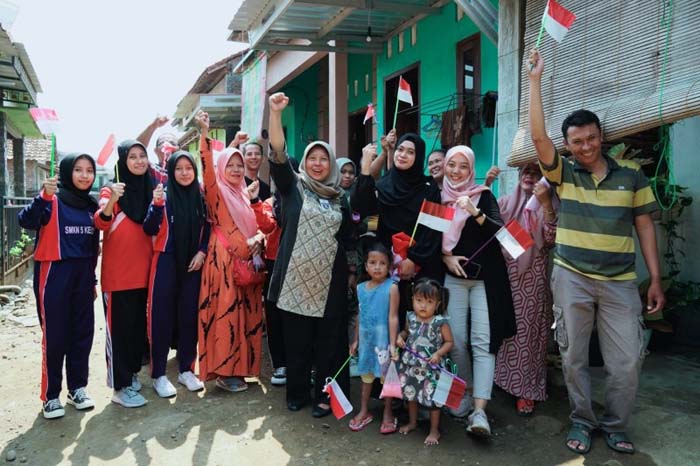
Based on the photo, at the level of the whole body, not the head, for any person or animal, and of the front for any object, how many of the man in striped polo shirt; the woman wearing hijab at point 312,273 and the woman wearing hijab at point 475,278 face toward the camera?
3

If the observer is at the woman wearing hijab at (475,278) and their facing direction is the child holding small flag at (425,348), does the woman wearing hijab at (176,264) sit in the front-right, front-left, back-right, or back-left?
front-right

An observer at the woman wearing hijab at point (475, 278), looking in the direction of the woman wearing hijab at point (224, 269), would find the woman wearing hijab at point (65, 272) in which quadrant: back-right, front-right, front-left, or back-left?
front-left

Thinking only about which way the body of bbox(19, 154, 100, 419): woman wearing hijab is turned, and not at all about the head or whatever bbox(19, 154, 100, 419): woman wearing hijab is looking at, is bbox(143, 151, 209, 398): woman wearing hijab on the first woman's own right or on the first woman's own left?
on the first woman's own left

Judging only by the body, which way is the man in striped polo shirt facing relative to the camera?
toward the camera

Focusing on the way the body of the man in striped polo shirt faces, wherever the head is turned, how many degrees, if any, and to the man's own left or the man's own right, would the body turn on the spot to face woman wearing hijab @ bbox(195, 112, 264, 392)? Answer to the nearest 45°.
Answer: approximately 90° to the man's own right

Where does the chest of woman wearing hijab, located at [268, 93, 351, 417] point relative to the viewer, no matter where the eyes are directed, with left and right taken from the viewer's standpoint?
facing the viewer

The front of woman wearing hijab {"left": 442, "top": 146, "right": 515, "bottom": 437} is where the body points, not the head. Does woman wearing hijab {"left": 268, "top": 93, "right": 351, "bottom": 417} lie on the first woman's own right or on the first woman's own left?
on the first woman's own right

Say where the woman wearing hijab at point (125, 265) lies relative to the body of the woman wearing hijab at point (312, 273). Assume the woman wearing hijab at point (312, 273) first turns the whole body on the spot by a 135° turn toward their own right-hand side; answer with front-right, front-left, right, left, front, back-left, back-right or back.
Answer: front-left

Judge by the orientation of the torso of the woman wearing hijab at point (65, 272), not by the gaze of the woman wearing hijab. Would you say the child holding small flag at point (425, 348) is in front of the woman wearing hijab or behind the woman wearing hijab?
in front

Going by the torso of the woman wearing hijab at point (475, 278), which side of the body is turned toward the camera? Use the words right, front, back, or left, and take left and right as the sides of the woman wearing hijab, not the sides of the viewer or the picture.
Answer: front
